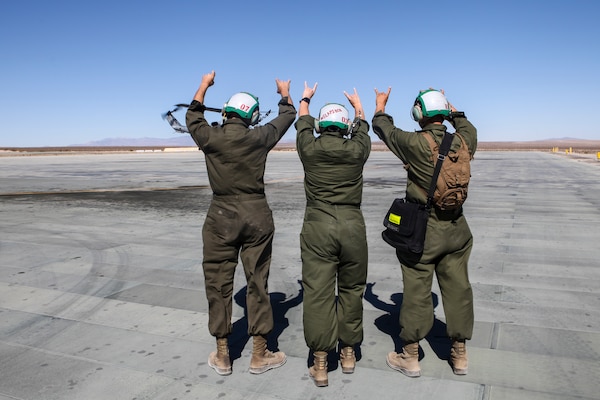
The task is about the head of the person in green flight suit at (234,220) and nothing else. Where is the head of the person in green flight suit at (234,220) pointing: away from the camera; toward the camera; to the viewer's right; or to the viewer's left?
away from the camera

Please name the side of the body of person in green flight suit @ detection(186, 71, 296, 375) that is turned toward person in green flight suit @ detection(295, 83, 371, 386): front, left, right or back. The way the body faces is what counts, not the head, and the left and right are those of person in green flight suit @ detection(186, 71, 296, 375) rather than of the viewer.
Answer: right

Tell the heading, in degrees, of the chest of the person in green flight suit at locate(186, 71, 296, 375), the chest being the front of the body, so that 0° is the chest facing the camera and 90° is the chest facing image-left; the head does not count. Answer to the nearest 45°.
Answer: approximately 180°

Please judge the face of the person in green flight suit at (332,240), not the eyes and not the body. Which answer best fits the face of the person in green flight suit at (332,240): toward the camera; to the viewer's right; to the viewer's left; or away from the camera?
away from the camera

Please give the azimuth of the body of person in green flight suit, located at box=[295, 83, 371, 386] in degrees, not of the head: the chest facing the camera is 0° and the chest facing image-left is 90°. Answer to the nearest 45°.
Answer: approximately 180°

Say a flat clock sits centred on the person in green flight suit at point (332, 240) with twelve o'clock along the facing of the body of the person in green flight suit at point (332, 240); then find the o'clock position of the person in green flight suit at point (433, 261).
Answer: the person in green flight suit at point (433, 261) is roughly at 3 o'clock from the person in green flight suit at point (332, 240).

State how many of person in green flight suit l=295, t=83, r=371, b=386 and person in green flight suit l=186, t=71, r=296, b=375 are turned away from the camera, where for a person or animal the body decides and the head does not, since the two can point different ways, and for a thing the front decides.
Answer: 2

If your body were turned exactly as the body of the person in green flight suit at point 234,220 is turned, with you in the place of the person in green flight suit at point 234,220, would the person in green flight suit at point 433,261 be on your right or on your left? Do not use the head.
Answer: on your right

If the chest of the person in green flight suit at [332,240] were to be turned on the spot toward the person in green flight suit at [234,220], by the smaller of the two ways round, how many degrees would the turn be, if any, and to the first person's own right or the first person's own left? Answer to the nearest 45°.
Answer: approximately 90° to the first person's own left
